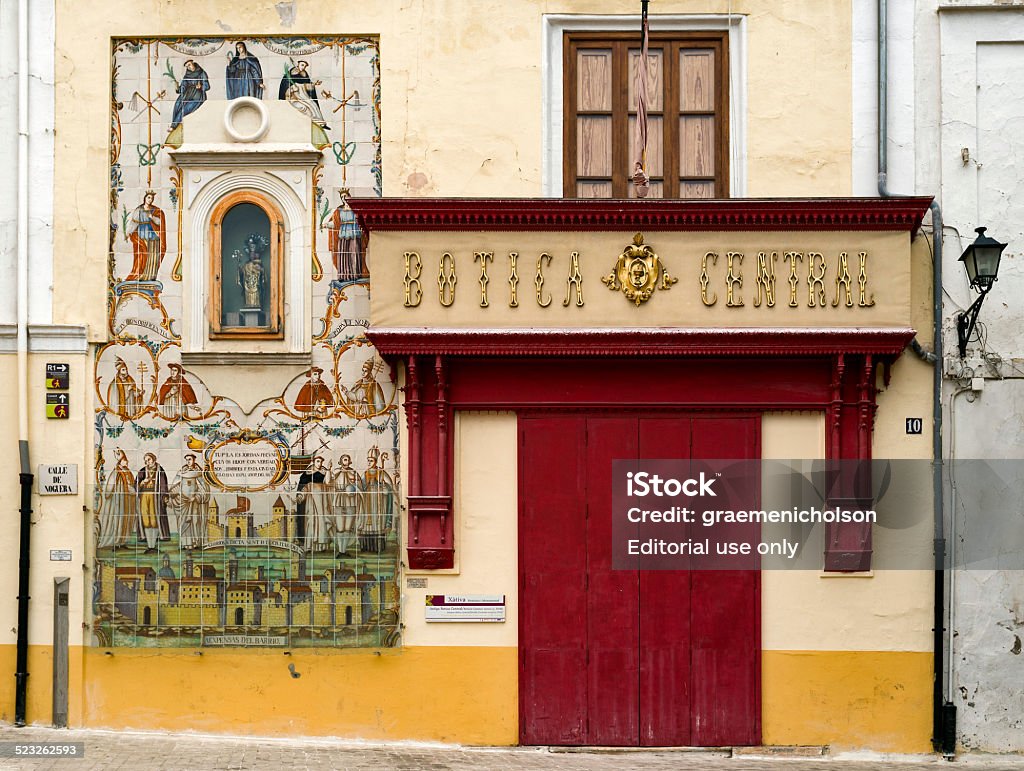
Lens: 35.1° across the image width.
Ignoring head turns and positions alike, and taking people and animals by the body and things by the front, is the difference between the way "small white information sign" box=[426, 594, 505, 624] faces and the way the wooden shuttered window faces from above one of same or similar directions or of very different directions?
same or similar directions

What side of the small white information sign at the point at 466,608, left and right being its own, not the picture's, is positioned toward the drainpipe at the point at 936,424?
left

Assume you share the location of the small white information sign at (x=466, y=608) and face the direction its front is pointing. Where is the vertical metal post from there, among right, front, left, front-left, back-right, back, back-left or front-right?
right

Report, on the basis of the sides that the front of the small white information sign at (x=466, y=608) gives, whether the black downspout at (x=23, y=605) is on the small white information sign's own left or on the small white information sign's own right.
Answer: on the small white information sign's own right

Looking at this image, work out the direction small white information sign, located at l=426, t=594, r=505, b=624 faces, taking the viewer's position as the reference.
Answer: facing the viewer

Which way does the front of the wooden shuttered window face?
toward the camera

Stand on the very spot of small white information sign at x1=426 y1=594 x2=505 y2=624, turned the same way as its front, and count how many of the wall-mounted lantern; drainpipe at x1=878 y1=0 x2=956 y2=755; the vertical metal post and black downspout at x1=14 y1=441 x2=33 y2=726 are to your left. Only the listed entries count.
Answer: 2

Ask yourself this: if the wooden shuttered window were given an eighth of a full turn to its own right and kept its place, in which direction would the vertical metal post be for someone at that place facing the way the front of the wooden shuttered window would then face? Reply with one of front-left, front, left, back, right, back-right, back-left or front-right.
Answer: front-right

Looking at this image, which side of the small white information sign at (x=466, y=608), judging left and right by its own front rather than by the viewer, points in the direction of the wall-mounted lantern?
left

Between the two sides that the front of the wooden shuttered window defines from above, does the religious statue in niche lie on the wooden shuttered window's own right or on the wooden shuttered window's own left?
on the wooden shuttered window's own right

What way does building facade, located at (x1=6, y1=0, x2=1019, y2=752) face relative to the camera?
toward the camera

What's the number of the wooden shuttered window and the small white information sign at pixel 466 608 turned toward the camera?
2
